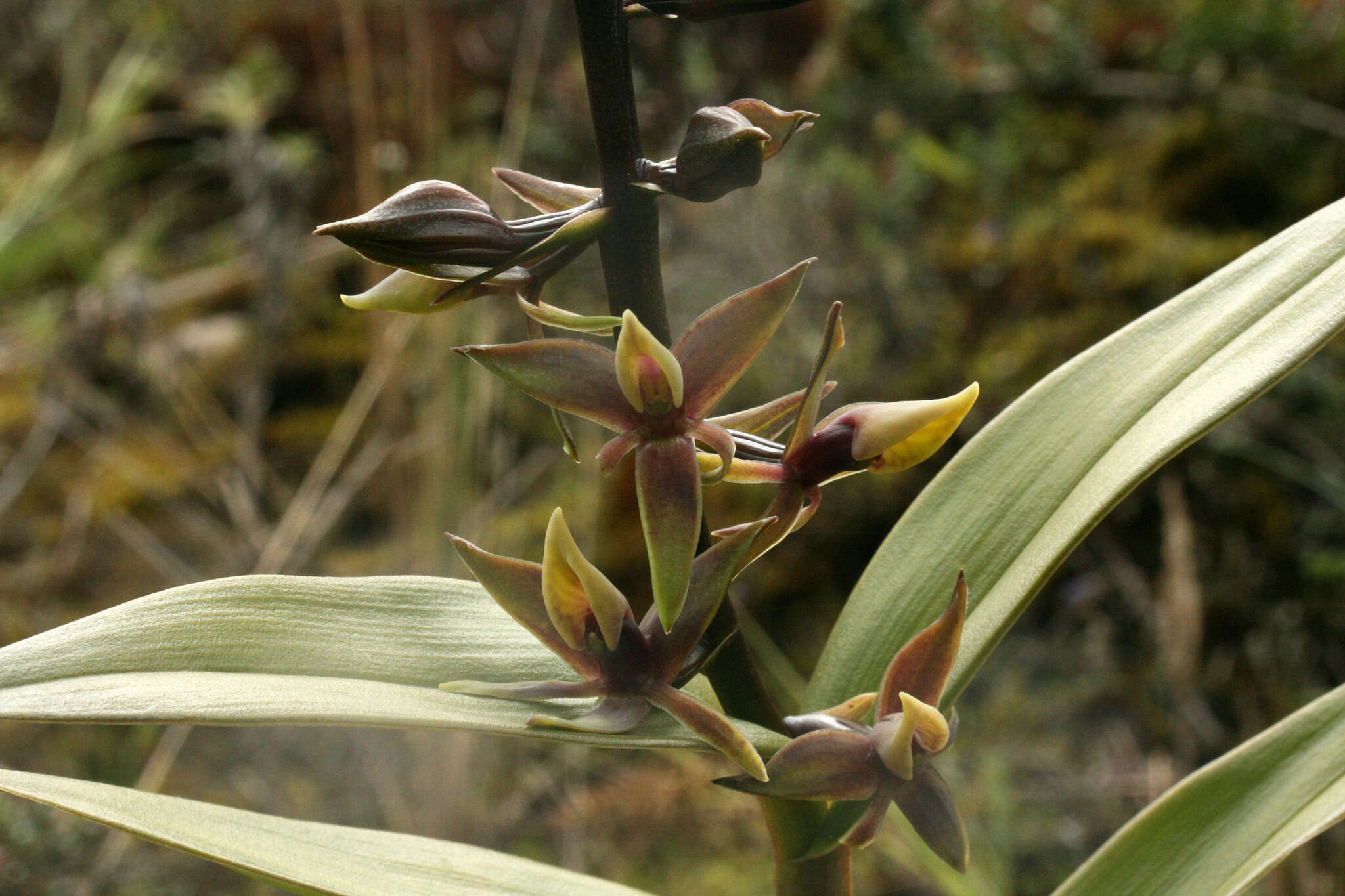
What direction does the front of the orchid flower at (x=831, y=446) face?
to the viewer's right
